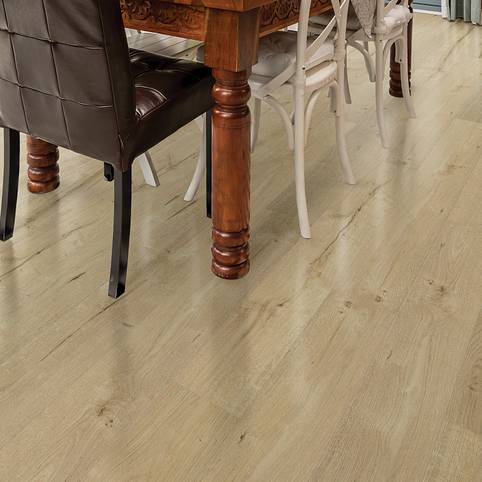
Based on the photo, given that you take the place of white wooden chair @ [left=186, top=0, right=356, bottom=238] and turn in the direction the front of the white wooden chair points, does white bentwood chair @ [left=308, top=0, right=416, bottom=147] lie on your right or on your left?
on your right

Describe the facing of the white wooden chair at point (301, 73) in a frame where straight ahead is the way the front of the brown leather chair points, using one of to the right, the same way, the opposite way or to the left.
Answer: to the left

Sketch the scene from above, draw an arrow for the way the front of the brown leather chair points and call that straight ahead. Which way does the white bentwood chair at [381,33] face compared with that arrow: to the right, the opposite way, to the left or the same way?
to the left

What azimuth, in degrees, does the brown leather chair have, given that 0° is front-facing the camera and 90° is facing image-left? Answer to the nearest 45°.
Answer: approximately 225°

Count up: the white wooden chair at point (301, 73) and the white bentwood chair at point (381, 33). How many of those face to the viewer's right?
0

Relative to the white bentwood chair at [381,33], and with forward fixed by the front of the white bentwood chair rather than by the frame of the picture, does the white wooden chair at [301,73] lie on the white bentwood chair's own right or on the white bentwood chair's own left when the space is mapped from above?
on the white bentwood chair's own left

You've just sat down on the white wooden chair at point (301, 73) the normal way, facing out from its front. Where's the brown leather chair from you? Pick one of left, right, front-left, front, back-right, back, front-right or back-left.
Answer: left

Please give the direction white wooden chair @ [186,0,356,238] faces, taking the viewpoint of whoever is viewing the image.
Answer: facing away from the viewer and to the left of the viewer

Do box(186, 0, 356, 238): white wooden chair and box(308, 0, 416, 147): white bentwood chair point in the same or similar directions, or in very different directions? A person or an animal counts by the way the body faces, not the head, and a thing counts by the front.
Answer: same or similar directions

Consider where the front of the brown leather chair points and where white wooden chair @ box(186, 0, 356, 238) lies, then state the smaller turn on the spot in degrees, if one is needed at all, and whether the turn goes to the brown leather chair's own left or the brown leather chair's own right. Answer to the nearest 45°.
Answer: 0° — it already faces it

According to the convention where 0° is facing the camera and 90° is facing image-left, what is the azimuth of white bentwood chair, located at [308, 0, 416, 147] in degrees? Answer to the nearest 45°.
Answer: approximately 135°

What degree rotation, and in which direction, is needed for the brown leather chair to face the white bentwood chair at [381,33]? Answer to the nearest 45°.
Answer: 0° — it already faces it
